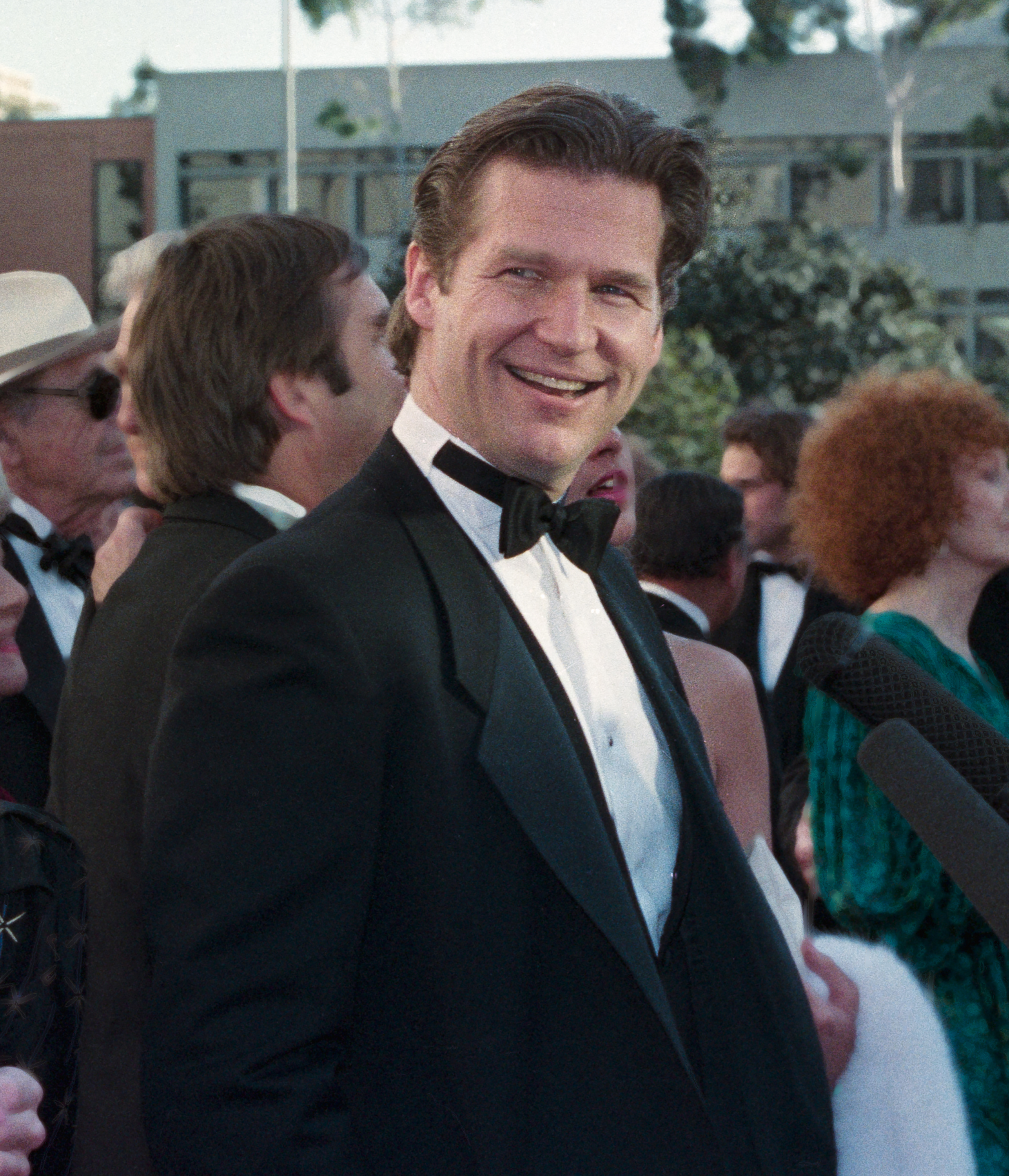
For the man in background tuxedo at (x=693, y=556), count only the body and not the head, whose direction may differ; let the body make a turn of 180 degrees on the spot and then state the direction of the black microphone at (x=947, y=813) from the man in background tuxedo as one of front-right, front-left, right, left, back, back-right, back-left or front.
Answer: front-left

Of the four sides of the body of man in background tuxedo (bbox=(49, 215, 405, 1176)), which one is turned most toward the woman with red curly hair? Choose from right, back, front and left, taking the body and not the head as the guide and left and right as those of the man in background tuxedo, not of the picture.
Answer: front

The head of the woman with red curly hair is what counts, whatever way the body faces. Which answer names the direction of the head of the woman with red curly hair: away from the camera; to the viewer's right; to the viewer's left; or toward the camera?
to the viewer's right

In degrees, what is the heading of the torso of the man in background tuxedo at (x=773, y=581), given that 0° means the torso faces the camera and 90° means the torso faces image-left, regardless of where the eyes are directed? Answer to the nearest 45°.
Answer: approximately 45°

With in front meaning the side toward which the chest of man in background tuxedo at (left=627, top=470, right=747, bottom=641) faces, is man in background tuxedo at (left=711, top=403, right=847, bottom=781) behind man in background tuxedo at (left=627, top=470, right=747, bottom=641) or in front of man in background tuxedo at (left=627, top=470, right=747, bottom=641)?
in front

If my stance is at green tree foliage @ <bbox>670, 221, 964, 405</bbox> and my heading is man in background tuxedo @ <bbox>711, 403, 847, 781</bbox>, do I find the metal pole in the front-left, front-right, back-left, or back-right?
back-right

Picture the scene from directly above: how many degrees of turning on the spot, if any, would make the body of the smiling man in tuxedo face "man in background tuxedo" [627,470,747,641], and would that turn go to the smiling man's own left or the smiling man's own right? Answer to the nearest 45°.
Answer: approximately 135° to the smiling man's own left

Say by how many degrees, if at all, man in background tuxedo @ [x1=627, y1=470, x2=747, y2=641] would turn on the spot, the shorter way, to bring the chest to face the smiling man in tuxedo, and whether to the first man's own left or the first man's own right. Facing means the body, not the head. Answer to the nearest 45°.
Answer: approximately 135° to the first man's own right

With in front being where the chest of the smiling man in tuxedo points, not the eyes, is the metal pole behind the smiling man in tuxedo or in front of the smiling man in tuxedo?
behind

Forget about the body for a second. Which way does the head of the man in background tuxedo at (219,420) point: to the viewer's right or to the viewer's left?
to the viewer's right

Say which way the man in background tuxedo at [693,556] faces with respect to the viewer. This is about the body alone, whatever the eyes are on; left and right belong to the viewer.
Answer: facing away from the viewer and to the right of the viewer

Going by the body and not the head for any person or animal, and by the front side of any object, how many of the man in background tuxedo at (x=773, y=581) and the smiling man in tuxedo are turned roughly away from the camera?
0

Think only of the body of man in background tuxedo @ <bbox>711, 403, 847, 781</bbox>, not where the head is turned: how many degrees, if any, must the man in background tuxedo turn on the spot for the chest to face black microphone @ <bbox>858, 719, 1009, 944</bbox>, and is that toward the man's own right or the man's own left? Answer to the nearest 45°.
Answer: approximately 45° to the man's own left

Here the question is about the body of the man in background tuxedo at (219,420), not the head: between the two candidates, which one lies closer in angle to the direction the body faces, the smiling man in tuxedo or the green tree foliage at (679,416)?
the green tree foliage

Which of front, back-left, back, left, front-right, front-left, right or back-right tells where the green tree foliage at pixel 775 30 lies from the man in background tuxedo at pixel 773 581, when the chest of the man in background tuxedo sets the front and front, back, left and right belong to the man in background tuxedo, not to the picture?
back-right

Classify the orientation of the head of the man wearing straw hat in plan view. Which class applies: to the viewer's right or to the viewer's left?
to the viewer's right
